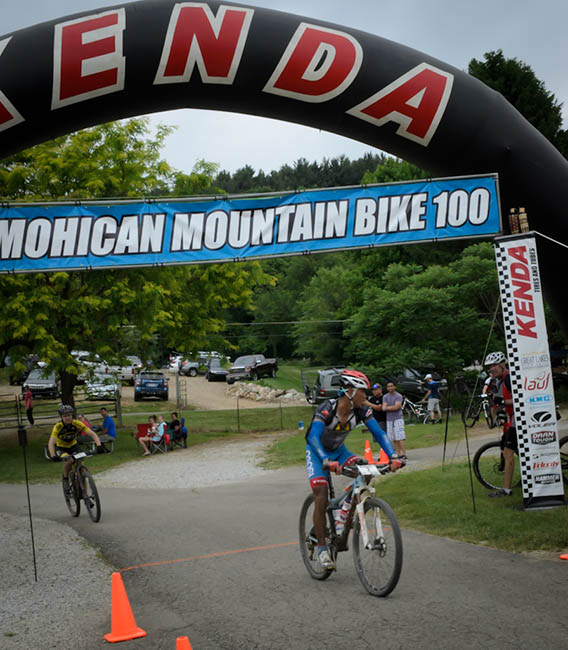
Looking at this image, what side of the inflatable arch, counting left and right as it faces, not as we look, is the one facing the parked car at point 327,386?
back

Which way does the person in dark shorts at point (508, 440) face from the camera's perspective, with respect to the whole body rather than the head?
to the viewer's left

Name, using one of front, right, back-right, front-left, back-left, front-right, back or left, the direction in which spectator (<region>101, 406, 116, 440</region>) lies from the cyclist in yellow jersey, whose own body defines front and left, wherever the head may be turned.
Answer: back-left

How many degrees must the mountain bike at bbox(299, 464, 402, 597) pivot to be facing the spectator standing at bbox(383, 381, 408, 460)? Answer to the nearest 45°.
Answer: approximately 135° to its left

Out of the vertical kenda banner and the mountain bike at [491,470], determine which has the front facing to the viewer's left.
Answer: the mountain bike

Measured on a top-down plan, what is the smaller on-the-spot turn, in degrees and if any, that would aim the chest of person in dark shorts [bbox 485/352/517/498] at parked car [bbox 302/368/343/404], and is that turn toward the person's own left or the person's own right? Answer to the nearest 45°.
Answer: approximately 90° to the person's own right

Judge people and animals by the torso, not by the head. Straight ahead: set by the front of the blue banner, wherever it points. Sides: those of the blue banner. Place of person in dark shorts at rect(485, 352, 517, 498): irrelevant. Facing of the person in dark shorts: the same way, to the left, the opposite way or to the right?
to the right
